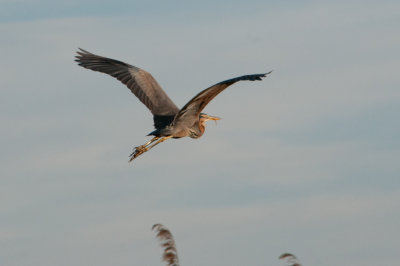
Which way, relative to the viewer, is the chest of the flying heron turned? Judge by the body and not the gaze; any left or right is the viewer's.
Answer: facing away from the viewer and to the right of the viewer
